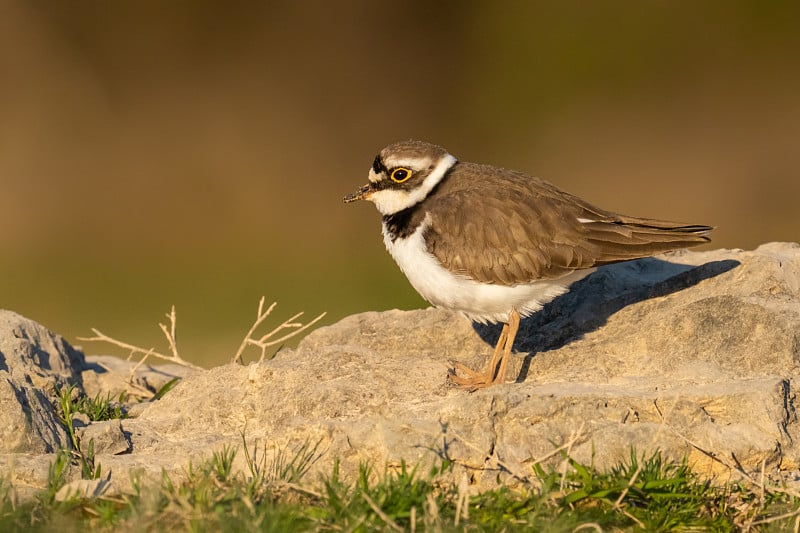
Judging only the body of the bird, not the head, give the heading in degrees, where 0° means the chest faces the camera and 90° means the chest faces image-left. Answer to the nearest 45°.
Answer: approximately 90°

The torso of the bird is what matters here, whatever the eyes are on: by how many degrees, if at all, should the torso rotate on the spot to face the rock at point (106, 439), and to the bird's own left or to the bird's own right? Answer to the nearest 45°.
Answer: approximately 45° to the bird's own left

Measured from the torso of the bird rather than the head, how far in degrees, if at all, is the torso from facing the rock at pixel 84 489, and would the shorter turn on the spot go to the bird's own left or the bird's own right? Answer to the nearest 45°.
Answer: approximately 45° to the bird's own left

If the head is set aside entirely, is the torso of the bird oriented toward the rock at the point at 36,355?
yes

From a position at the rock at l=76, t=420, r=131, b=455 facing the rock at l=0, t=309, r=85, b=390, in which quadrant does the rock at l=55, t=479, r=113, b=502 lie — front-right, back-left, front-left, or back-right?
back-left
